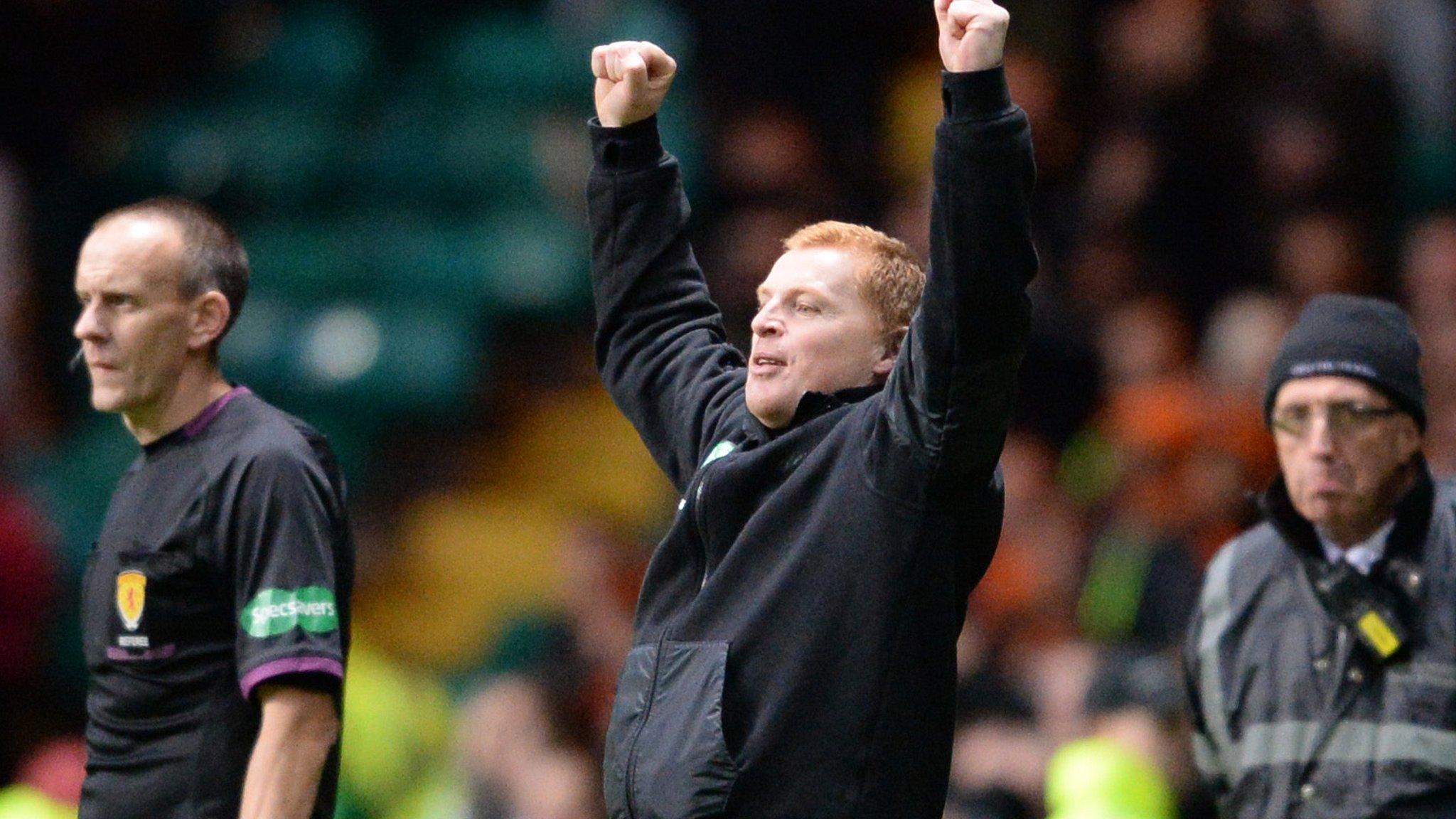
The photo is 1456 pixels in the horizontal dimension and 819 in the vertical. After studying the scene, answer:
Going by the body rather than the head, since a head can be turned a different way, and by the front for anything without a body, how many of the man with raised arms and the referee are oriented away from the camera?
0

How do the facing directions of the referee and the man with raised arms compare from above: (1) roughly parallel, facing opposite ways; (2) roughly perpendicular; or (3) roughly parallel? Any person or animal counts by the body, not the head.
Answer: roughly parallel

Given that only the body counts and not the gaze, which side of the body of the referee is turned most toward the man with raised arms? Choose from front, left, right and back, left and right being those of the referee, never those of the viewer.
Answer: left

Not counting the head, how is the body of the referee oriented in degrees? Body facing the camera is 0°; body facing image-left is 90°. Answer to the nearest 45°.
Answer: approximately 45°

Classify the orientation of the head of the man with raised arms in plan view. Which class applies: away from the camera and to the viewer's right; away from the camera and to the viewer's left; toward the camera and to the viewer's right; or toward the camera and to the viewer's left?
toward the camera and to the viewer's left

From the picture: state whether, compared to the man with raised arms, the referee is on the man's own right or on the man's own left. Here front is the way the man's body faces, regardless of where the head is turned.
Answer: on the man's own right
